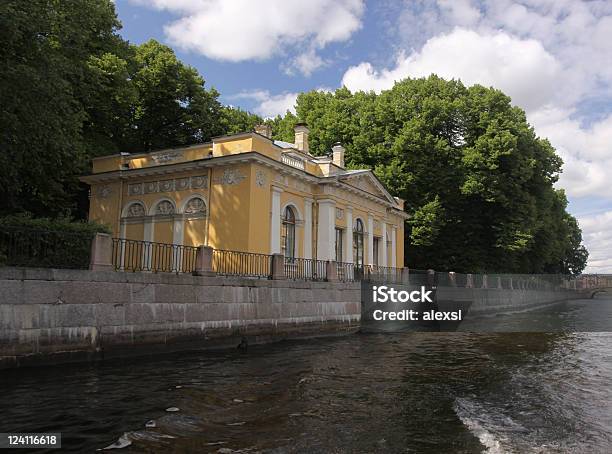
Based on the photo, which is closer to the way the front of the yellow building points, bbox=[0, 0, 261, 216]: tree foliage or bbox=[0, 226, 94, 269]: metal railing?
the metal railing

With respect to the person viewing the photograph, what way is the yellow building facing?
facing the viewer and to the right of the viewer

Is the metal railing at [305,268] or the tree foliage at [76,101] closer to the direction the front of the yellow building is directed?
the metal railing

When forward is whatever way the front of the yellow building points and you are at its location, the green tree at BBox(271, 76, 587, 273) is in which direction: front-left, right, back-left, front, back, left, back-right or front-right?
left

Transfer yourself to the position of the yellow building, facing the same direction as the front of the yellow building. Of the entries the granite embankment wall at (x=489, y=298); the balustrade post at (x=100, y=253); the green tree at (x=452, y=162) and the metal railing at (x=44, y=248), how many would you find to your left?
2

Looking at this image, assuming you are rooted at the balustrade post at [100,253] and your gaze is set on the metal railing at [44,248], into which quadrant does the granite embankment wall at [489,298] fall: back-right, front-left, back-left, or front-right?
back-right

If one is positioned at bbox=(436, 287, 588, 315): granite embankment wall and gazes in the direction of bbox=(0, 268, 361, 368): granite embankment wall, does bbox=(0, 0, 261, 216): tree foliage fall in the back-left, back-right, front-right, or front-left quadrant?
front-right

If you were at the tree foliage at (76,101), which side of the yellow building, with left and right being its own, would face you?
right

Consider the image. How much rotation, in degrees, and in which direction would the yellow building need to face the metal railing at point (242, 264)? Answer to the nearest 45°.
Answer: approximately 45° to its right

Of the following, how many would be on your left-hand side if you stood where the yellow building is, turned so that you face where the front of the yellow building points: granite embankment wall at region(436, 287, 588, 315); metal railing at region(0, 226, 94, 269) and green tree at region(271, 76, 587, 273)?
2

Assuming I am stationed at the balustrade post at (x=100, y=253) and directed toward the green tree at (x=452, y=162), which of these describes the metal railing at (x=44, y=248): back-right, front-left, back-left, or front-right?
back-left

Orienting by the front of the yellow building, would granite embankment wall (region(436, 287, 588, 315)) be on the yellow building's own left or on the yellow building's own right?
on the yellow building's own left

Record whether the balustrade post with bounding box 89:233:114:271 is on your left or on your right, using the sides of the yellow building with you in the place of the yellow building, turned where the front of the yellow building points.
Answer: on your right

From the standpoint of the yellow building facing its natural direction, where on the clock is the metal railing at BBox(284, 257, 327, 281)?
The metal railing is roughly at 11 o'clock from the yellow building.

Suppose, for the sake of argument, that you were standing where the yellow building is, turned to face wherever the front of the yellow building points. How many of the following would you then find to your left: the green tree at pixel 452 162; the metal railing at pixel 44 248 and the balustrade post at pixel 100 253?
1

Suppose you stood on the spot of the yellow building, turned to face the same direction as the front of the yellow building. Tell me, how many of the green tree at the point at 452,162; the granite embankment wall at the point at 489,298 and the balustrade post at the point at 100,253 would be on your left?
2

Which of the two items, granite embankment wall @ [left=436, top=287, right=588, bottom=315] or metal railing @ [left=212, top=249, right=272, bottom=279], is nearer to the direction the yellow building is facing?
the metal railing
